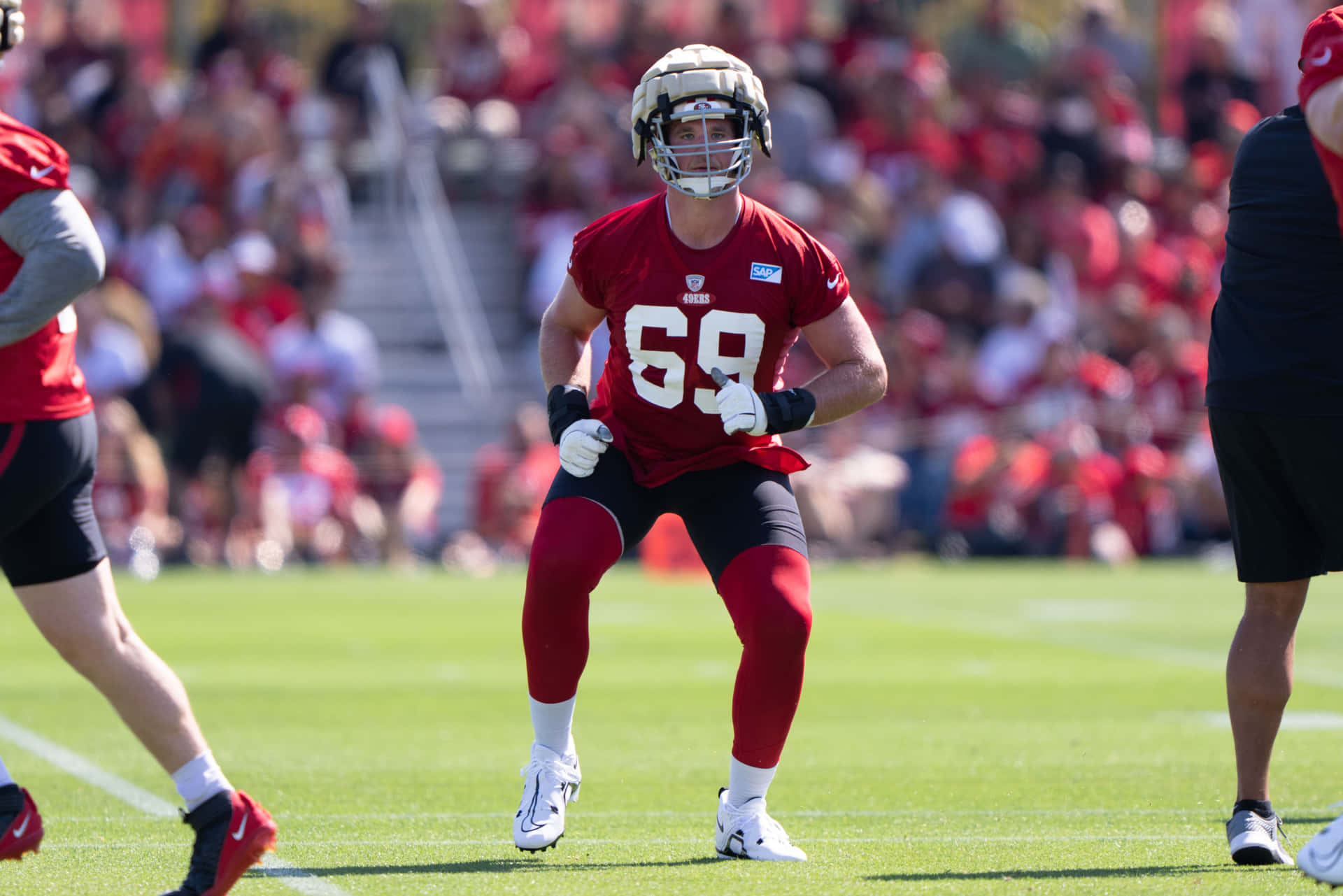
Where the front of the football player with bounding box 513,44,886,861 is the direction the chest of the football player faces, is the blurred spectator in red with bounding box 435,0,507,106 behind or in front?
behind

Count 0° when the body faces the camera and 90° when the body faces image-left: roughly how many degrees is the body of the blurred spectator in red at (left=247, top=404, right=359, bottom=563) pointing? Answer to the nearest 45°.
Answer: approximately 0°

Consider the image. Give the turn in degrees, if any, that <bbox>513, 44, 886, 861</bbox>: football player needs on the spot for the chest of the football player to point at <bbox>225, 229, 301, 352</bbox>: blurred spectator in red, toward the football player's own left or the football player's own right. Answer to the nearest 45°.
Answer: approximately 180°

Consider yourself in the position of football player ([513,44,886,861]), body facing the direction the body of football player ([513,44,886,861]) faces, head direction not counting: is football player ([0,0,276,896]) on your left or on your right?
on your right

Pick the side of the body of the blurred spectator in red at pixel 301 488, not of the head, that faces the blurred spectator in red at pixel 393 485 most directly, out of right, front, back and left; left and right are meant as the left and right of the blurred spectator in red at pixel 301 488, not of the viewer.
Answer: left

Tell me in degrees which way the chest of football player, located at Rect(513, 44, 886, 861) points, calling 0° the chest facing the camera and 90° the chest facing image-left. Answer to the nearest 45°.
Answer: approximately 0°

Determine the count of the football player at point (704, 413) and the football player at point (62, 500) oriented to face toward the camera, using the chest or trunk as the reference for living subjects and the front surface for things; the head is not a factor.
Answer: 1

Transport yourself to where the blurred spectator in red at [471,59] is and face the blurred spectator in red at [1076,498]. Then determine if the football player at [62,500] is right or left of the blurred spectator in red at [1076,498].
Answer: right

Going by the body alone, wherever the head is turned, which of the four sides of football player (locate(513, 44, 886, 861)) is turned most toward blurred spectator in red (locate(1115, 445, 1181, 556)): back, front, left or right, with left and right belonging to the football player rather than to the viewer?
back
